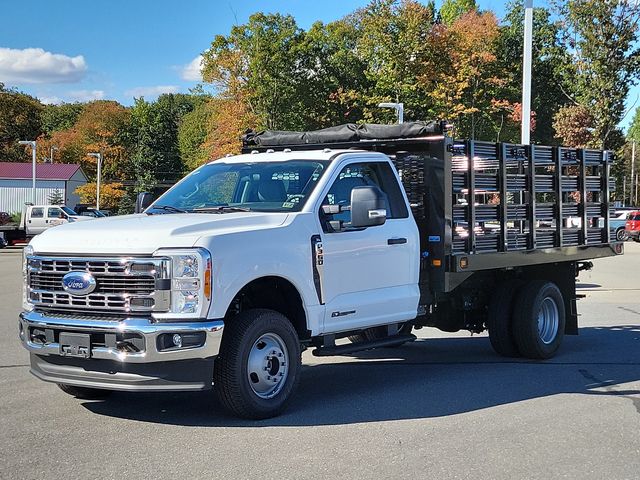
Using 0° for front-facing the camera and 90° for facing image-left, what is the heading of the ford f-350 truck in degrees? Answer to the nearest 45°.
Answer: approximately 45°

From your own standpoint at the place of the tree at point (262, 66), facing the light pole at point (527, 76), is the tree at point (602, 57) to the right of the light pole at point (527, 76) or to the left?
left
